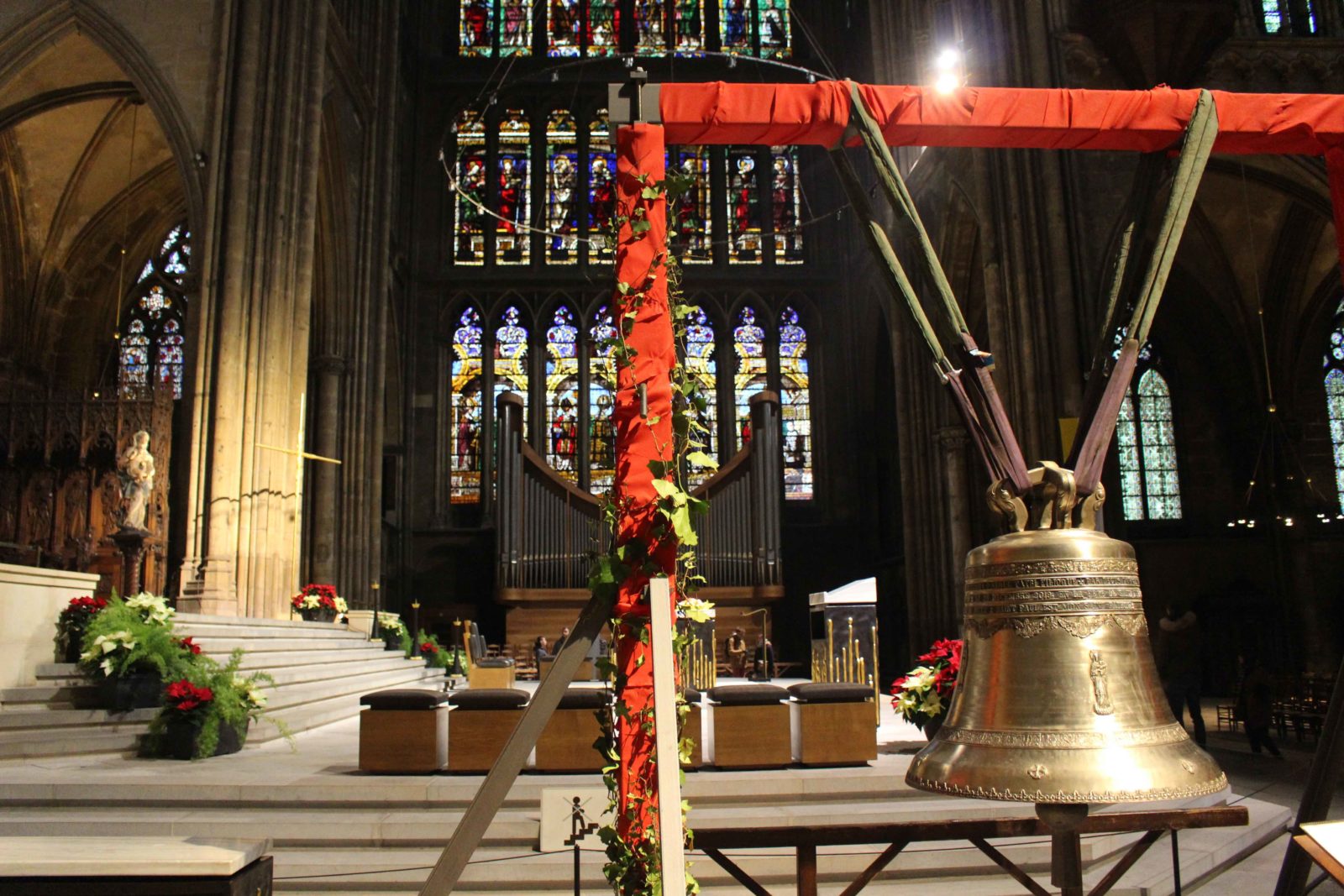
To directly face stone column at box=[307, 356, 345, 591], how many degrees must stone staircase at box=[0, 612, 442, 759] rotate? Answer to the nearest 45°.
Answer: approximately 135° to its left

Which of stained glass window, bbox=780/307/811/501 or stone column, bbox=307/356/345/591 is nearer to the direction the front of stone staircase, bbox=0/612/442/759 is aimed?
the stained glass window

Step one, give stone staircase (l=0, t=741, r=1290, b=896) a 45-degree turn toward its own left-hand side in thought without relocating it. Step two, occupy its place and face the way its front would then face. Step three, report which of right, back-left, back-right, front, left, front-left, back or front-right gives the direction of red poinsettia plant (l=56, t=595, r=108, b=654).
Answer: back

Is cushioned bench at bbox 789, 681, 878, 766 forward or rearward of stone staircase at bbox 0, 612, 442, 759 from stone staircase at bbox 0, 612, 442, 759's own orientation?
forward

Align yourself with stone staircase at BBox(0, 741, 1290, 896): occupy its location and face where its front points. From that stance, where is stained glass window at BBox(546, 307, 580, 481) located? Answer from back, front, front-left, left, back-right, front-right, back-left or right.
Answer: back

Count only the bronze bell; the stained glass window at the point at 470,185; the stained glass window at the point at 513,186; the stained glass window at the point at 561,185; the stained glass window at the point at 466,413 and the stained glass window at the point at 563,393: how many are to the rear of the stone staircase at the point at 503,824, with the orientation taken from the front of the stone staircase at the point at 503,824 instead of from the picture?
5

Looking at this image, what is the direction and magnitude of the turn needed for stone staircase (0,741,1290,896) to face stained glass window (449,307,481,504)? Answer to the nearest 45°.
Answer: approximately 180°

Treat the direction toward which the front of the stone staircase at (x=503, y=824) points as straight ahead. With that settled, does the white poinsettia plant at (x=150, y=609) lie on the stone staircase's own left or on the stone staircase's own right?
on the stone staircase's own right

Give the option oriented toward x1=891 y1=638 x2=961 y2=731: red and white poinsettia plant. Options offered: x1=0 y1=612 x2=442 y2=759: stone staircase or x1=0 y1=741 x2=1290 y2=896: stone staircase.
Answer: x1=0 y1=612 x2=442 y2=759: stone staircase

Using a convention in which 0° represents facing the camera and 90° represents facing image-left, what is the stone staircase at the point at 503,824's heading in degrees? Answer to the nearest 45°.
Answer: approximately 0°

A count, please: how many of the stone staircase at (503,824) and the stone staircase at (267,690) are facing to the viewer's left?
0

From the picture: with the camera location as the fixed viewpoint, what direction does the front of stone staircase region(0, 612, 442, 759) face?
facing the viewer and to the right of the viewer

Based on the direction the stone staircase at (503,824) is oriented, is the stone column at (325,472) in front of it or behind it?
behind
